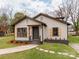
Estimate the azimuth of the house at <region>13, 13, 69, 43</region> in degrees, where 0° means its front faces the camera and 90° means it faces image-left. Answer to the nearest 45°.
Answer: approximately 0°
